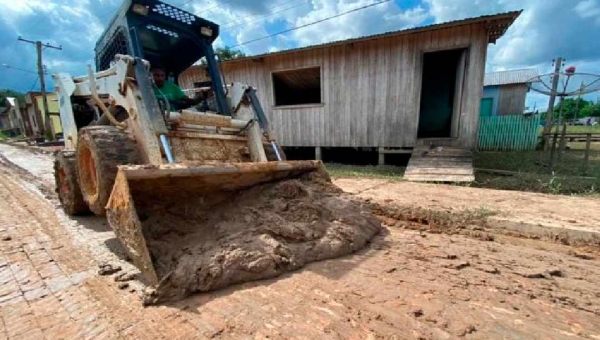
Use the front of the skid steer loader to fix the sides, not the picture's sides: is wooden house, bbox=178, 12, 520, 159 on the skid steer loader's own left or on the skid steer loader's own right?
on the skid steer loader's own left

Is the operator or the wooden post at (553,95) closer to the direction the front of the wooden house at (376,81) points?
the operator

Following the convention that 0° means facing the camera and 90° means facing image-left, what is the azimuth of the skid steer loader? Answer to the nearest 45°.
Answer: approximately 315°

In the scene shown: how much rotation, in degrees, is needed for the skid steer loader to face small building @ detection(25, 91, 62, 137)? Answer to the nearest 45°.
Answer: approximately 180°

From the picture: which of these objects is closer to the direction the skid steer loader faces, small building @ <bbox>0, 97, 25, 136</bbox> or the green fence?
the green fence

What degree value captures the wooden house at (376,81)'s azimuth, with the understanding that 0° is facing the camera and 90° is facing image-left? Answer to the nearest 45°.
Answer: approximately 0°

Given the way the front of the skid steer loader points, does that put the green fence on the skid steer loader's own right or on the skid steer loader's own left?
on the skid steer loader's own left

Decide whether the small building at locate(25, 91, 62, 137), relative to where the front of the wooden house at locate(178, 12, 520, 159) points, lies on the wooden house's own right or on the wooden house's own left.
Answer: on the wooden house's own right

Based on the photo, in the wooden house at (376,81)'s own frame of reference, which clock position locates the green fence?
The green fence is roughly at 8 o'clock from the wooden house.
